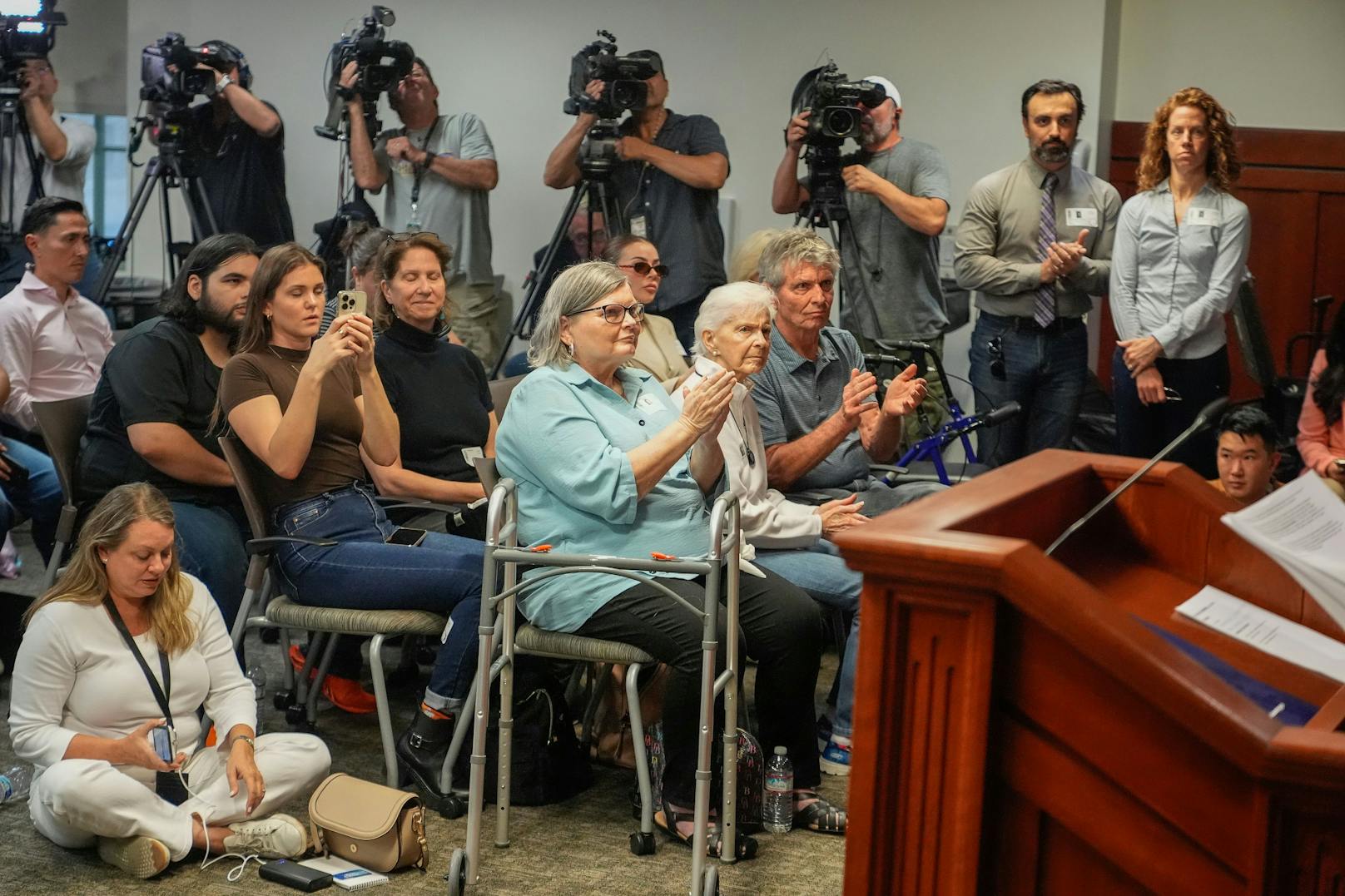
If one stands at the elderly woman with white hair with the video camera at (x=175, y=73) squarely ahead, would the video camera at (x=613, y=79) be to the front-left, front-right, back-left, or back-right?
front-right

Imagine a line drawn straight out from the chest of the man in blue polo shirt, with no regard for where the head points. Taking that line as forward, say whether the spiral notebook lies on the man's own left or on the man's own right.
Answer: on the man's own right

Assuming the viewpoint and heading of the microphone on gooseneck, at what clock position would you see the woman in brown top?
The woman in brown top is roughly at 7 o'clock from the microphone on gooseneck.

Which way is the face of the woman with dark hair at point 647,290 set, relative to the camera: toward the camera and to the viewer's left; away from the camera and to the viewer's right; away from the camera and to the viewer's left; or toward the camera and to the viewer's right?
toward the camera and to the viewer's right

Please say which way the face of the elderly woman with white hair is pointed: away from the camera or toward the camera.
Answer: toward the camera

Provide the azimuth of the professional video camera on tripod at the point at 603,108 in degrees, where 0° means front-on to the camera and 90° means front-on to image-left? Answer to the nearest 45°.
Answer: approximately 315°

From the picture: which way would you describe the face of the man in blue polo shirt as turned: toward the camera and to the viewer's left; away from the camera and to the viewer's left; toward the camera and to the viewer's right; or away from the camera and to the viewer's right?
toward the camera and to the viewer's right

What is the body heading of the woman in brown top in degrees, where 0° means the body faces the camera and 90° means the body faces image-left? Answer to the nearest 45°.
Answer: approximately 315°

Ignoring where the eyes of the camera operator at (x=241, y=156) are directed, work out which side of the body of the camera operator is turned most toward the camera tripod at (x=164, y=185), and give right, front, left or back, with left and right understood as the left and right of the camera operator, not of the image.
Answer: front

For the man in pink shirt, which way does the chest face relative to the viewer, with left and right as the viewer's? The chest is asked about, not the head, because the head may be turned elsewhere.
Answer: facing the viewer and to the right of the viewer

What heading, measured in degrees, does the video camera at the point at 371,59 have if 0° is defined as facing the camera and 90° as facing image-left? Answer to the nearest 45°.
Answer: approximately 315°

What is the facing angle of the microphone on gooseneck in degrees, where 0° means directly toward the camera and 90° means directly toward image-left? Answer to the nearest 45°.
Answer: approximately 270°

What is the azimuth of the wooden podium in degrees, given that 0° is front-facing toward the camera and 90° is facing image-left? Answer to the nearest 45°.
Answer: approximately 135°

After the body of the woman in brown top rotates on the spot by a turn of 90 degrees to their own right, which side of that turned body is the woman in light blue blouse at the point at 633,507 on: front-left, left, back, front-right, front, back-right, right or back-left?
left

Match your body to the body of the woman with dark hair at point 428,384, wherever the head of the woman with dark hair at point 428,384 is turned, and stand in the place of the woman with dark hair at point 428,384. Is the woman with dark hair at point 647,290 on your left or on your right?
on your left
